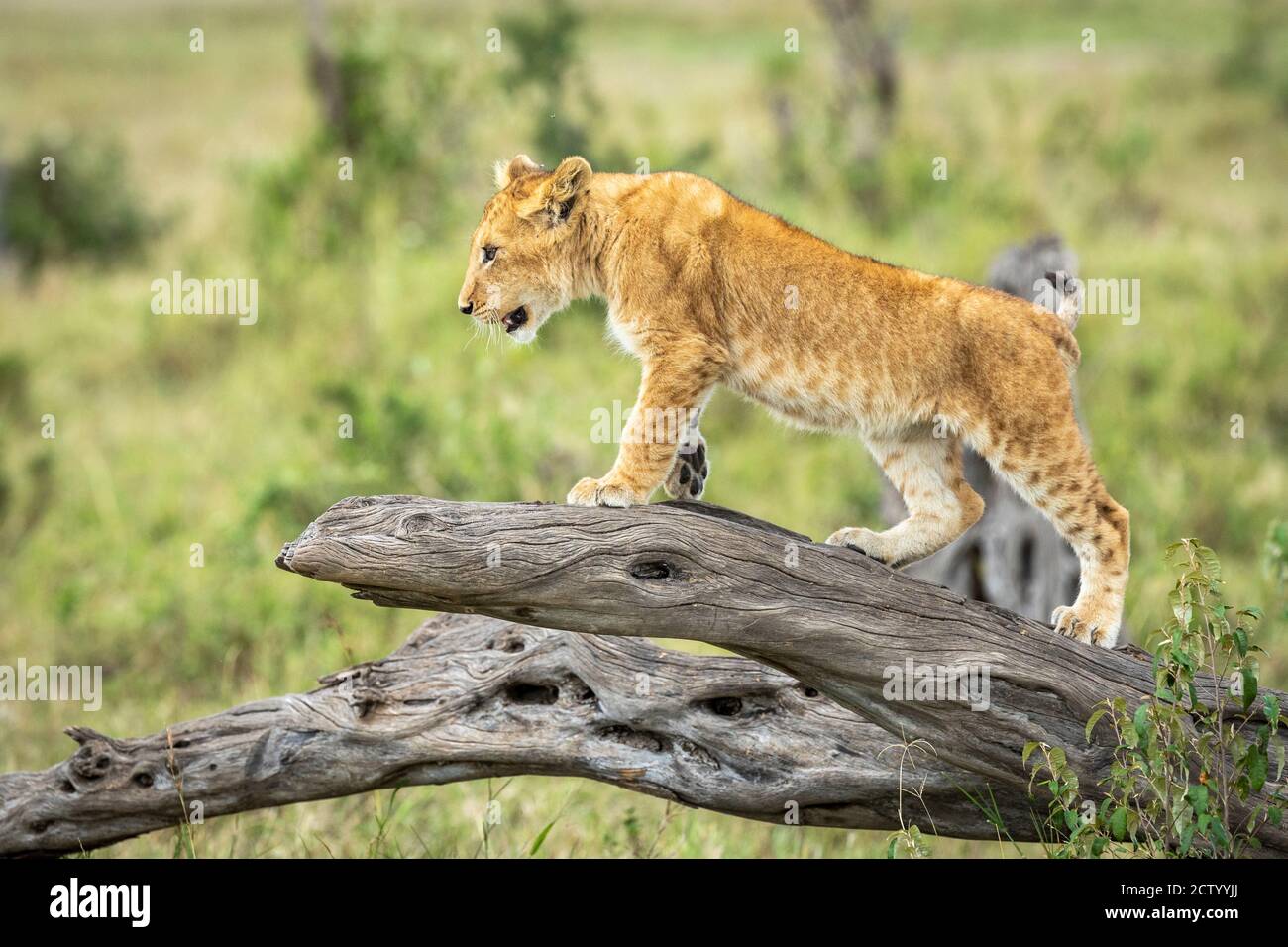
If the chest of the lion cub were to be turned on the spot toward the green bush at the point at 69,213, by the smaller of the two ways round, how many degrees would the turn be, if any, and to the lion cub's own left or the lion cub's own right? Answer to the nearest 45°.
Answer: approximately 45° to the lion cub's own right

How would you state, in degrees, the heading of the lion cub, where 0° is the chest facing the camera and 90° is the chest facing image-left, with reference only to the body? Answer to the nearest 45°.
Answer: approximately 90°

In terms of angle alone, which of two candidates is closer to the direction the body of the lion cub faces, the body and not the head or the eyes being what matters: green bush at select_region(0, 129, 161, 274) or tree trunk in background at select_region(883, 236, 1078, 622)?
the green bush

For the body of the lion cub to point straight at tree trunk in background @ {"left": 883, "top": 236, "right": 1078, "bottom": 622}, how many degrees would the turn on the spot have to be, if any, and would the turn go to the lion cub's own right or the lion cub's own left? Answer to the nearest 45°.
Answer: approximately 90° to the lion cub's own right
